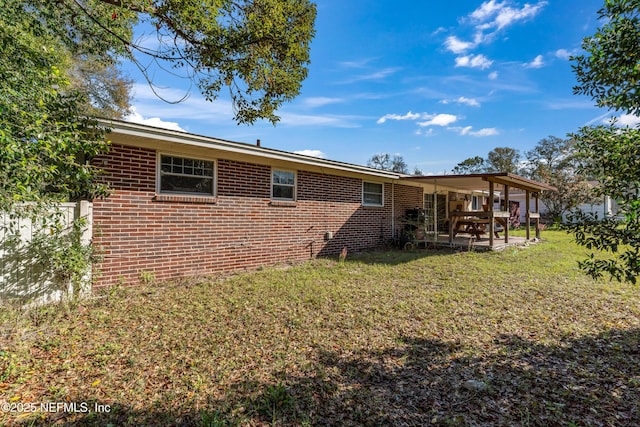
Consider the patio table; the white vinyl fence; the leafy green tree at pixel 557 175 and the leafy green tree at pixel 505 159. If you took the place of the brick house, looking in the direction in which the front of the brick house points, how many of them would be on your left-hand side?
1

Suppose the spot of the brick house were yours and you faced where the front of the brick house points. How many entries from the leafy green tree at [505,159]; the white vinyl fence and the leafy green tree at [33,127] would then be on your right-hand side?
1

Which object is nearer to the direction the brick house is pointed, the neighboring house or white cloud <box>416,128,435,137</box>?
the white cloud

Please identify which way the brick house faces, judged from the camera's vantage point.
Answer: facing away from the viewer and to the left of the viewer

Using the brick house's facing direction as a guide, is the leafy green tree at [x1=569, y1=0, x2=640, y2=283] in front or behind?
behind

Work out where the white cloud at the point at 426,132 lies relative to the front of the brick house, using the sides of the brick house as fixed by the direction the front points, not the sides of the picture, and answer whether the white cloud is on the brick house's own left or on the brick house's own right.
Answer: on the brick house's own right

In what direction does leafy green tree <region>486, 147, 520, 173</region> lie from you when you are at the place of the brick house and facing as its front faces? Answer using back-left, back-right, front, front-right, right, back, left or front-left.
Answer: right

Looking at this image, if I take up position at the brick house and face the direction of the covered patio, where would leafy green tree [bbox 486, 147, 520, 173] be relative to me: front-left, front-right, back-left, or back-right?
front-left

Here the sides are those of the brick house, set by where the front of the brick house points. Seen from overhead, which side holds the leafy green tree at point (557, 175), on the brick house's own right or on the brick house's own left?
on the brick house's own right

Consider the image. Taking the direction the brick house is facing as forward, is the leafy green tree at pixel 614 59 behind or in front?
behind

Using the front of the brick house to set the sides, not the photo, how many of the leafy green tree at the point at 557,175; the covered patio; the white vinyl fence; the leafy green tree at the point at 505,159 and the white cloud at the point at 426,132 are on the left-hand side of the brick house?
1

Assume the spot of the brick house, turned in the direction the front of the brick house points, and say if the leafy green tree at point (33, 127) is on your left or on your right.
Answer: on your left

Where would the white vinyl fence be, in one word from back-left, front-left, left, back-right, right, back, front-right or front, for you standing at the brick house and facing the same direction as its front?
left

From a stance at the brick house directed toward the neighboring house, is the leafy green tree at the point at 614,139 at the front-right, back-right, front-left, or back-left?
front-right

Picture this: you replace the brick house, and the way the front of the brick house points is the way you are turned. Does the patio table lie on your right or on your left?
on your right
